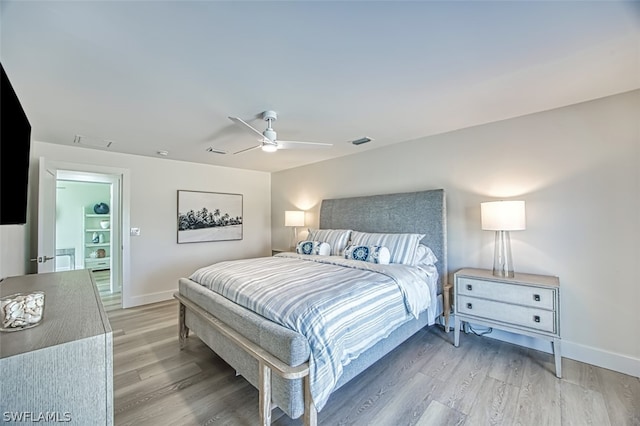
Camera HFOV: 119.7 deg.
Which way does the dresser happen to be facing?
to the viewer's right

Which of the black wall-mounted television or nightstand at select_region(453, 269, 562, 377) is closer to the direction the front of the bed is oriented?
the black wall-mounted television

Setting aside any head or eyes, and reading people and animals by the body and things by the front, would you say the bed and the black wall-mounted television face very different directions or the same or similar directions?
very different directions

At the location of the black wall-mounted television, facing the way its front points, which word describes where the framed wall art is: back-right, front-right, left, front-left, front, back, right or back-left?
front-left

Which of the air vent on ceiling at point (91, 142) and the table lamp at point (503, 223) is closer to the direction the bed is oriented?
the air vent on ceiling

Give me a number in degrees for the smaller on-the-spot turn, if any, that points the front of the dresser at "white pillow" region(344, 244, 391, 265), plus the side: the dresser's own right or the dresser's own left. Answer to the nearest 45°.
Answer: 0° — it already faces it

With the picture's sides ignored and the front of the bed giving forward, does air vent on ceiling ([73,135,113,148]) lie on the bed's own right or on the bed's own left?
on the bed's own right

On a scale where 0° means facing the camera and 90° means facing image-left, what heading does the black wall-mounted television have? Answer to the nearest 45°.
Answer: approximately 270°

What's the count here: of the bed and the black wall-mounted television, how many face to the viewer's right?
1

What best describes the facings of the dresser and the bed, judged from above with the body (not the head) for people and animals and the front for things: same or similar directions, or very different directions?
very different directions

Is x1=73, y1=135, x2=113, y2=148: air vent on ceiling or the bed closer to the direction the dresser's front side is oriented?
the bed

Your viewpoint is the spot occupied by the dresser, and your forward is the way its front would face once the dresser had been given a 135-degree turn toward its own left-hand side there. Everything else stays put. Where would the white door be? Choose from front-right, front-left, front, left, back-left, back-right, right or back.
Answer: front-right

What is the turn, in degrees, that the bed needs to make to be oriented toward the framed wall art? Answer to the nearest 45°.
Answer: approximately 90° to its right

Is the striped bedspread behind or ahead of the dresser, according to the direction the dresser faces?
ahead

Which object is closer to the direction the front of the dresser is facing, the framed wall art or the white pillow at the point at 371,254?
the white pillow
